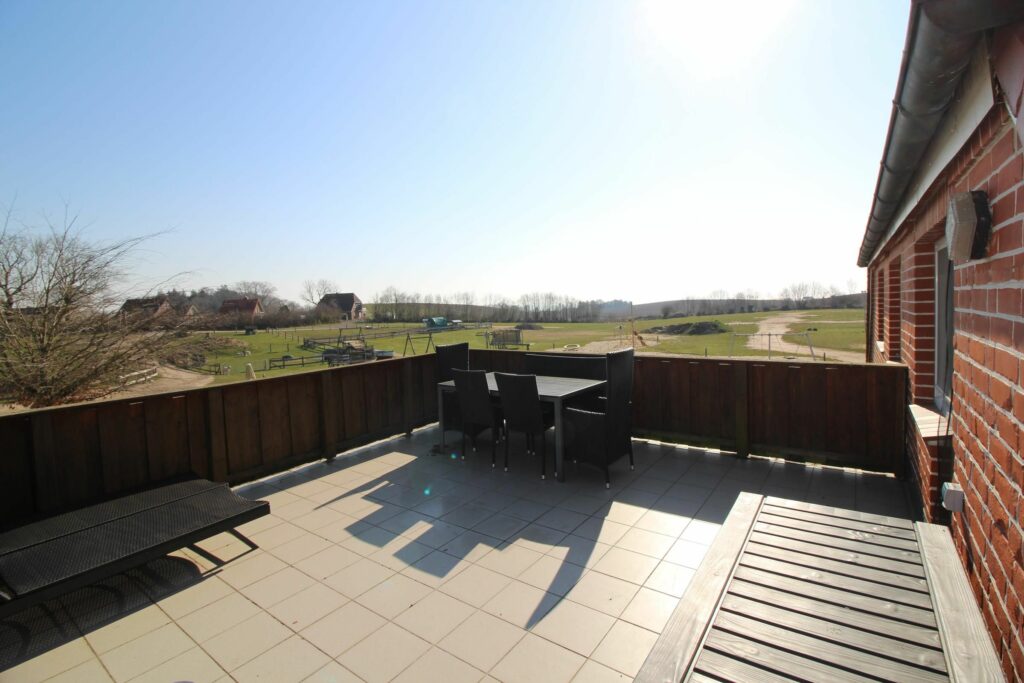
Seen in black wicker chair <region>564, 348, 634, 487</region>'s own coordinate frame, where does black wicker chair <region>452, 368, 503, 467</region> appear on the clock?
black wicker chair <region>452, 368, 503, 467</region> is roughly at 11 o'clock from black wicker chair <region>564, 348, 634, 487</region>.

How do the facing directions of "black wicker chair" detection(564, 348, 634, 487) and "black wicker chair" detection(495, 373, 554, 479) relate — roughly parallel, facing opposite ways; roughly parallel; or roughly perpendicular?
roughly perpendicular

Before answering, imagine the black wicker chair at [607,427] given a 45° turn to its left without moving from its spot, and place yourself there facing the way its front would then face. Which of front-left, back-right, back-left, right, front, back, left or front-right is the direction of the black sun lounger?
front-left

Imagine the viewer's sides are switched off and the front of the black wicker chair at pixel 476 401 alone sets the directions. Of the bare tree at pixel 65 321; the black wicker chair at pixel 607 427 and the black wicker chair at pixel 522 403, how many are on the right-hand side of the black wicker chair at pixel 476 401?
2

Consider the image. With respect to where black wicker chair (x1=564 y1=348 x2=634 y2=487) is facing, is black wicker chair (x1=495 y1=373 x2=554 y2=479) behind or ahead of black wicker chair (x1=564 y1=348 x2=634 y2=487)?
ahead

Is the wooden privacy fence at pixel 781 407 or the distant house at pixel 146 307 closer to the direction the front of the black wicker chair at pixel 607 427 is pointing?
the distant house

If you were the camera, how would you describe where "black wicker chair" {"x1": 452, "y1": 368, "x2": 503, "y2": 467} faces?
facing away from the viewer and to the right of the viewer

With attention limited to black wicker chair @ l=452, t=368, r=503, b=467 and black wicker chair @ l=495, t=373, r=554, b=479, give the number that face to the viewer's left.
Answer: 0

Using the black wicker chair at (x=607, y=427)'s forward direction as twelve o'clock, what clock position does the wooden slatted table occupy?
The wooden slatted table is roughly at 7 o'clock from the black wicker chair.

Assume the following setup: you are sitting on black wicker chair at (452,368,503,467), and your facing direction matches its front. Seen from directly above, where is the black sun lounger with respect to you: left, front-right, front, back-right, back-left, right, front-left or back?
back

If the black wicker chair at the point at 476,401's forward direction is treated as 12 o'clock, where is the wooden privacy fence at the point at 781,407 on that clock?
The wooden privacy fence is roughly at 2 o'clock from the black wicker chair.

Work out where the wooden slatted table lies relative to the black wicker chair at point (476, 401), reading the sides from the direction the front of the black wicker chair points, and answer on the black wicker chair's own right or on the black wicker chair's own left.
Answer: on the black wicker chair's own right

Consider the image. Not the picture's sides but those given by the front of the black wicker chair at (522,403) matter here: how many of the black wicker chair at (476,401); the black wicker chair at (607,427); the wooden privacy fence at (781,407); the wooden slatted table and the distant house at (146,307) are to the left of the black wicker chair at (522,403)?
2

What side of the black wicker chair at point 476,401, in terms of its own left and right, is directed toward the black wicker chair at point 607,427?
right

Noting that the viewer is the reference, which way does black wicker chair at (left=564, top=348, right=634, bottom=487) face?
facing away from the viewer and to the left of the viewer

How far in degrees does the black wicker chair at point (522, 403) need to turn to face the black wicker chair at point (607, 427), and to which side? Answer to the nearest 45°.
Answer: approximately 45° to its right

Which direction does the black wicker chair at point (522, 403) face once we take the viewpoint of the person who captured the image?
facing away from the viewer and to the right of the viewer
